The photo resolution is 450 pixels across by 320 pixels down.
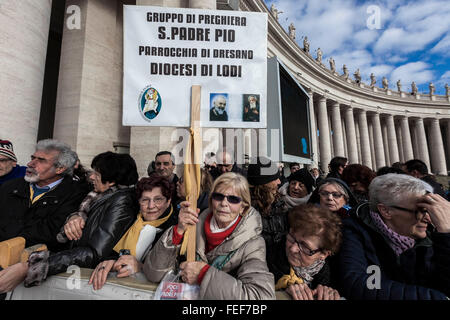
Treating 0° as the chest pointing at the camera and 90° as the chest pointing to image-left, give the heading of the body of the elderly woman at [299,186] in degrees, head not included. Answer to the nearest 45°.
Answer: approximately 45°

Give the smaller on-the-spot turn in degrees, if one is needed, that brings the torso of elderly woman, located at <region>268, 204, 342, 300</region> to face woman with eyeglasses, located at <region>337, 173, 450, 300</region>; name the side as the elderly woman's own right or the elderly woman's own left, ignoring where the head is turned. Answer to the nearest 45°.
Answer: approximately 135° to the elderly woman's own left

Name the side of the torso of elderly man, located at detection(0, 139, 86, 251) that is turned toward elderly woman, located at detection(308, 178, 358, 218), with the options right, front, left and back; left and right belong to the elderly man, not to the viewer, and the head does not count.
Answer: left

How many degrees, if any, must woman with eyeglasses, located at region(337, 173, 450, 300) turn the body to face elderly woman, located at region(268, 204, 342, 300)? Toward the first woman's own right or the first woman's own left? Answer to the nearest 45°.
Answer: approximately 90° to the first woman's own right

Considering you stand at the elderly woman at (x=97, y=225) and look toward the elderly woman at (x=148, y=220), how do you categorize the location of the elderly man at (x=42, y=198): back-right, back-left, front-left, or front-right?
back-left
